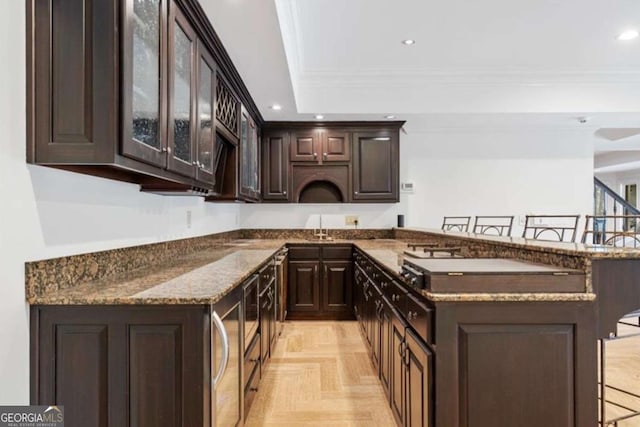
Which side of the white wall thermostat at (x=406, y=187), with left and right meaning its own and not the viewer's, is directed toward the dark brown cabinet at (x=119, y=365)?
front

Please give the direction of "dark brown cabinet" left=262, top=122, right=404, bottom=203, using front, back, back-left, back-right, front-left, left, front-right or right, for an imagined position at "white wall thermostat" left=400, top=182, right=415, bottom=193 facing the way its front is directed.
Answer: front-right

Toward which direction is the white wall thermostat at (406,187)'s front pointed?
toward the camera

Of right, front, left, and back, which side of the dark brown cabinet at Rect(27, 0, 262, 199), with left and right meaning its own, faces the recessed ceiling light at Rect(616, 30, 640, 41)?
front

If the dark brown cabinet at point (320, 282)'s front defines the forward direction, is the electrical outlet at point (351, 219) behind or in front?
behind

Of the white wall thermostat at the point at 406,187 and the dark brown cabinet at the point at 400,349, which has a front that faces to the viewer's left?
the dark brown cabinet

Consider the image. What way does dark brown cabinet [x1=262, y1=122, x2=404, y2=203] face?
toward the camera

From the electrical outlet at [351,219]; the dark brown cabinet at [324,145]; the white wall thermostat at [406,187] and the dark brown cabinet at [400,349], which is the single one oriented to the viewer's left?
the dark brown cabinet at [400,349]

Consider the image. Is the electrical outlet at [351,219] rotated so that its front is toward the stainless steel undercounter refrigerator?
yes

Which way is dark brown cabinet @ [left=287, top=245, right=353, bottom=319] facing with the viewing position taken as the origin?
facing the viewer

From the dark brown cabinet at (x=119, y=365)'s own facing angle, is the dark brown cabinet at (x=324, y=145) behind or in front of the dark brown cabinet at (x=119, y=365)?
behind

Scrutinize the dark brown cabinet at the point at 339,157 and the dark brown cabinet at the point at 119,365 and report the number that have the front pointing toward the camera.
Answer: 2
